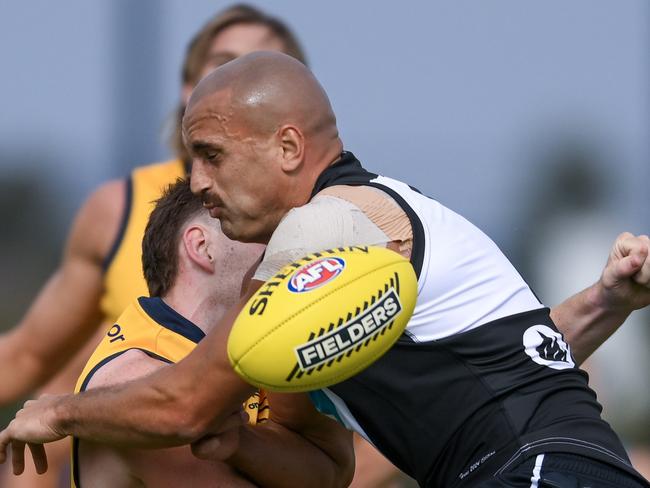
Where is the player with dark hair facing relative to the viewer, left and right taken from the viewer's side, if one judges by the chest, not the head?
facing to the right of the viewer

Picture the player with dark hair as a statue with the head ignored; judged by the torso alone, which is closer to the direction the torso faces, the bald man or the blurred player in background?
the bald man

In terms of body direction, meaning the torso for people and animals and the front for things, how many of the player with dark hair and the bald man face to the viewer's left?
1

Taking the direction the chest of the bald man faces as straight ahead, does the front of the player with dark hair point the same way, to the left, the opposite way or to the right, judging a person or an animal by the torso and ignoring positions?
the opposite way

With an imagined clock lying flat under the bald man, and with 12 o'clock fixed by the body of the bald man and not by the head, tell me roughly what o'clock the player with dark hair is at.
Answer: The player with dark hair is roughly at 1 o'clock from the bald man.

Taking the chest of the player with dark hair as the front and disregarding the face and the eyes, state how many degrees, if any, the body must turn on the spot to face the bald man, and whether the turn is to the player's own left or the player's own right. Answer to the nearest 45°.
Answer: approximately 45° to the player's own right

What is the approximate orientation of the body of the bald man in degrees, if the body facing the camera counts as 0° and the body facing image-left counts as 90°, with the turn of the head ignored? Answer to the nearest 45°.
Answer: approximately 90°

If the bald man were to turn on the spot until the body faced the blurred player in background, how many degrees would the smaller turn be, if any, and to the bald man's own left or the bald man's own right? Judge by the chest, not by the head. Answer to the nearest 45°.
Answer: approximately 45° to the bald man's own right

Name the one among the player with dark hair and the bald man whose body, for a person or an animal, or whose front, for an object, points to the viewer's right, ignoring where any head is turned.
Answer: the player with dark hair
